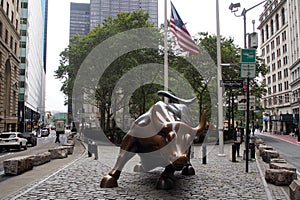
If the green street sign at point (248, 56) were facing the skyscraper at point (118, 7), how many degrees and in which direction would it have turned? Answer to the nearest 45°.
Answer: approximately 135° to its right

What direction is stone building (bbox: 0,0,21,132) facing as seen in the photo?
to the viewer's right

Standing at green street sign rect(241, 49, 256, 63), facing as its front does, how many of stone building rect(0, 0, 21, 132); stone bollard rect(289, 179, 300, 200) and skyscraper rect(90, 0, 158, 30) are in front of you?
1

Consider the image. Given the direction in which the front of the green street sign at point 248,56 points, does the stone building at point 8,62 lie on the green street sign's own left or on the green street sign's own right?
on the green street sign's own right

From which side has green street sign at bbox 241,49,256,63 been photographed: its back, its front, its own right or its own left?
front

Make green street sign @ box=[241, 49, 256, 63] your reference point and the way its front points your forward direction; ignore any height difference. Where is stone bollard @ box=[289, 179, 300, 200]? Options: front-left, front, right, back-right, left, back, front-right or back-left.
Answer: front
